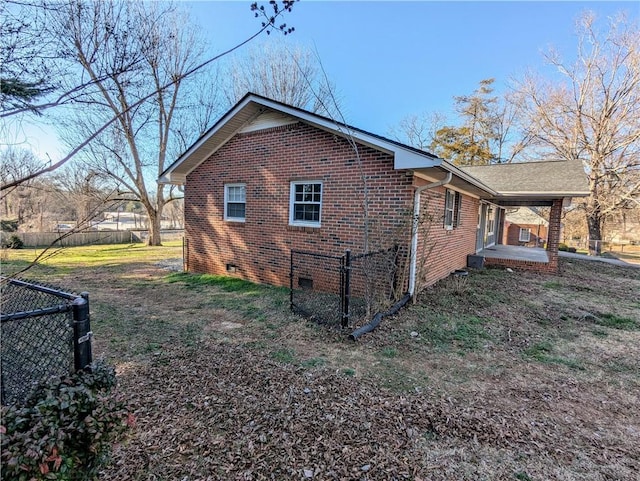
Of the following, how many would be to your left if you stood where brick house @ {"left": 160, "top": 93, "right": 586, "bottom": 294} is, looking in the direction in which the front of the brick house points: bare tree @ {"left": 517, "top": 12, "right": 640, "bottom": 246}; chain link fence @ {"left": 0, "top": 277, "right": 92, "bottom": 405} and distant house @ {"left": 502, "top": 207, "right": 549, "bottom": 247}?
2

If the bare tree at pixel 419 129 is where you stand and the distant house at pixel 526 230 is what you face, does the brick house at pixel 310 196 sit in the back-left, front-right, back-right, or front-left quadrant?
back-right

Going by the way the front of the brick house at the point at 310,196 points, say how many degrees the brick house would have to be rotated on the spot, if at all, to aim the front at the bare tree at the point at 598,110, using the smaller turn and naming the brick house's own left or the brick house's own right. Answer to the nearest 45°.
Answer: approximately 90° to the brick house's own left

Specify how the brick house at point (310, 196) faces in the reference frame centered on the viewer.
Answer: facing the viewer and to the right of the viewer

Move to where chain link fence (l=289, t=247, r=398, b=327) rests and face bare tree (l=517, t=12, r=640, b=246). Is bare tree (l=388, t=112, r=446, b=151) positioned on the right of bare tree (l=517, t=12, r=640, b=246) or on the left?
left

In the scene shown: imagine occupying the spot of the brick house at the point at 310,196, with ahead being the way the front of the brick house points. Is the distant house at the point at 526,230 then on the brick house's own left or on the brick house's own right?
on the brick house's own left

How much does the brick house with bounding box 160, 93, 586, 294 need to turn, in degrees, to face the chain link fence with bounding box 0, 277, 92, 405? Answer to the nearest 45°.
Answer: approximately 45° to its right

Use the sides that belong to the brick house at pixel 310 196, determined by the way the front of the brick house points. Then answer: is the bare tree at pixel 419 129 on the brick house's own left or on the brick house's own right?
on the brick house's own left
